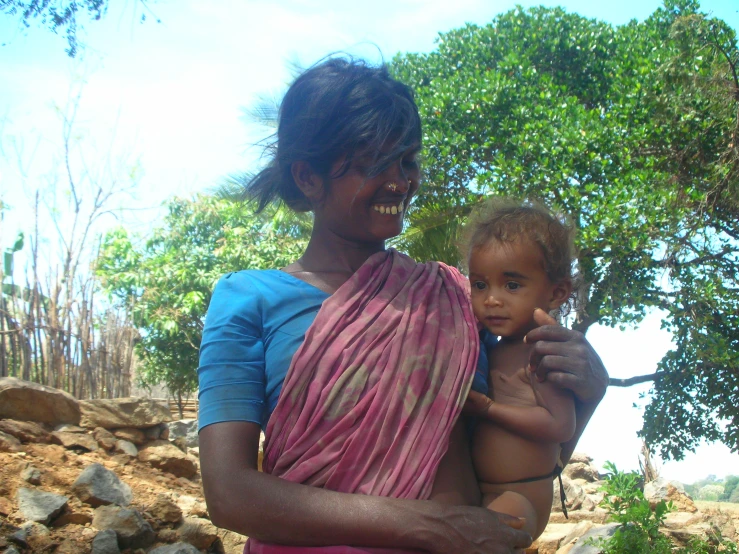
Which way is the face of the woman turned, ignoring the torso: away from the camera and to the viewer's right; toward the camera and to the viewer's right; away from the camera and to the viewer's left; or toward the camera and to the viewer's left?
toward the camera and to the viewer's right

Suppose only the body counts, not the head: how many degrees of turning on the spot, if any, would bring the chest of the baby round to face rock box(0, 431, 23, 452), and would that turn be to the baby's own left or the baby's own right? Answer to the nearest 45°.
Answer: approximately 90° to the baby's own right

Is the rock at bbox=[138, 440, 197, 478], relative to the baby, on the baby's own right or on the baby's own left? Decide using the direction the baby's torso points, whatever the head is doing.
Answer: on the baby's own right

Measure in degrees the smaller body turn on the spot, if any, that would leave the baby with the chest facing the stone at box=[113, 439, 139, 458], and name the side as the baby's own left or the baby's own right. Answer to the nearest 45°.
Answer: approximately 90° to the baby's own right

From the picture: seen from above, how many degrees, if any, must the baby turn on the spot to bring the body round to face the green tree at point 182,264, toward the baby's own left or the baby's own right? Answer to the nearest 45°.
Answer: approximately 90° to the baby's own right

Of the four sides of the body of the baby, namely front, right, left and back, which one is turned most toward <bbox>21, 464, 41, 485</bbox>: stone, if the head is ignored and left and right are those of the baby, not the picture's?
right

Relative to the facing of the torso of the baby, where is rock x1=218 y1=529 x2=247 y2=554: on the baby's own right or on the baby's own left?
on the baby's own right

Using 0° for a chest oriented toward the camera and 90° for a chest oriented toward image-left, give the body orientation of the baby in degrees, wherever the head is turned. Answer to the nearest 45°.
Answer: approximately 45°

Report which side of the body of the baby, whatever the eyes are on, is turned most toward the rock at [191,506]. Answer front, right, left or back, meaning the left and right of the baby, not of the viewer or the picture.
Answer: right

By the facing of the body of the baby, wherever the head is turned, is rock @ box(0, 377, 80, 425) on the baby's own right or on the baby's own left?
on the baby's own right
